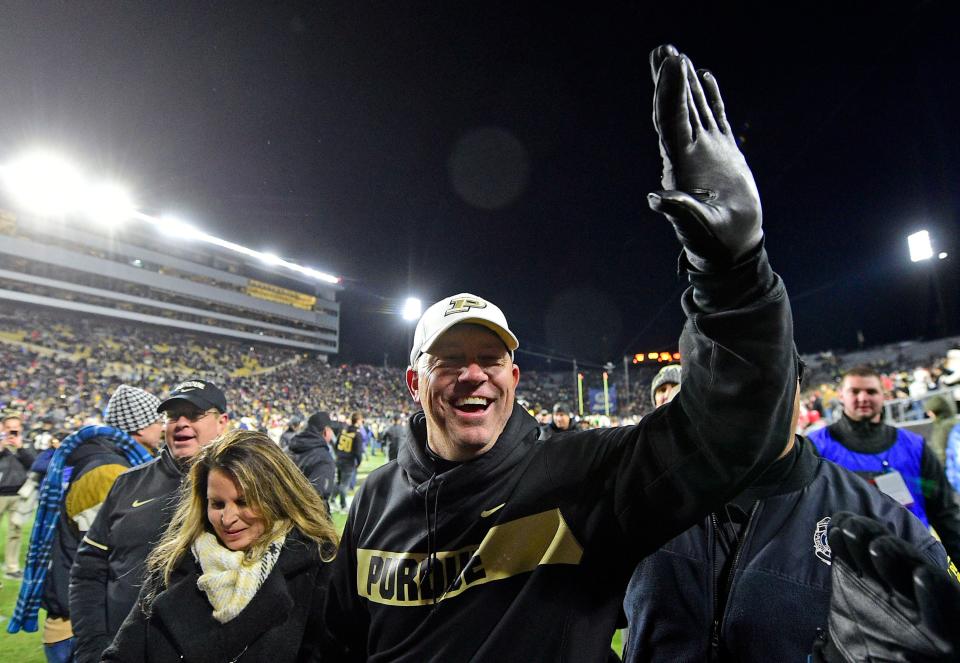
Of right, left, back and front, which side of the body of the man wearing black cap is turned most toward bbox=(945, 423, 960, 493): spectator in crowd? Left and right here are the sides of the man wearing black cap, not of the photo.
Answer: left

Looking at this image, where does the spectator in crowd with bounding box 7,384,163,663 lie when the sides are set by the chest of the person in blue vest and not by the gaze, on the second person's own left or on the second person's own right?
on the second person's own right

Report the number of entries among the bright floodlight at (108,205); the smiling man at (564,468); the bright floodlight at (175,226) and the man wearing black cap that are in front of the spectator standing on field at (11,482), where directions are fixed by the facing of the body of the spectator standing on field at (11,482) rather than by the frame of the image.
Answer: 2

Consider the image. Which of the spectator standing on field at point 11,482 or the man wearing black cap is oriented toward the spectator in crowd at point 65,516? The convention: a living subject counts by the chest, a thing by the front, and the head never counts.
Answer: the spectator standing on field at point 11,482

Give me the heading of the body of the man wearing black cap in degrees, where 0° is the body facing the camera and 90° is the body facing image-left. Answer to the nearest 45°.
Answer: approximately 0°
